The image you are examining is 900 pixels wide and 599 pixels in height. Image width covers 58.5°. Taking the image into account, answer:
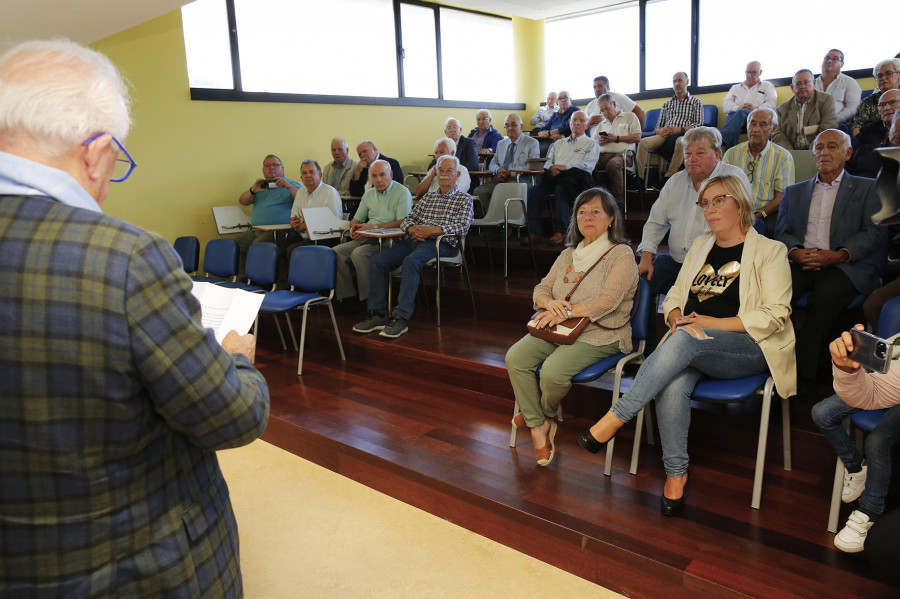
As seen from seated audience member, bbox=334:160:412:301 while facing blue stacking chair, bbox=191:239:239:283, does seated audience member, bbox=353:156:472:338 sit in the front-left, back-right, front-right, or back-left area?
back-left

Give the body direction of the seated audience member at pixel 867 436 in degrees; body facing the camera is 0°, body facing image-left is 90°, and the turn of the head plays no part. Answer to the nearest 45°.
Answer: approximately 45°

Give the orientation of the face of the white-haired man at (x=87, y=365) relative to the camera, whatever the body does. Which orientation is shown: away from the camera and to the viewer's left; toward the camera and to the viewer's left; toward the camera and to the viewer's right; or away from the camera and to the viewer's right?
away from the camera and to the viewer's right

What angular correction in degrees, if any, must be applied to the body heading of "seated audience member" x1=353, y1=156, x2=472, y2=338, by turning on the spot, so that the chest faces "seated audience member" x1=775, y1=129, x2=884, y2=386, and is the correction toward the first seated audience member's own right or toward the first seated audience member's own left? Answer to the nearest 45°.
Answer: approximately 90° to the first seated audience member's own left

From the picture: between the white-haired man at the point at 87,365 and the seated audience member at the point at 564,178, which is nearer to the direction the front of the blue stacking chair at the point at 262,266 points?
the white-haired man

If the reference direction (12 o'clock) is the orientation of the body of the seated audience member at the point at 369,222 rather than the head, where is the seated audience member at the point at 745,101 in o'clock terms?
the seated audience member at the point at 745,101 is roughly at 7 o'clock from the seated audience member at the point at 369,222.

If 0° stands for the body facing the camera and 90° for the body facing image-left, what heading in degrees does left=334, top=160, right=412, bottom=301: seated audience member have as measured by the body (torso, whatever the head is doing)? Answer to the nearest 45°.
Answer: approximately 45°

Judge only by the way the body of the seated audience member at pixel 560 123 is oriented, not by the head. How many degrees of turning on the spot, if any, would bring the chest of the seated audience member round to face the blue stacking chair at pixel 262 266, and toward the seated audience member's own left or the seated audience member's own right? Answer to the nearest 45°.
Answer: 0° — they already face it

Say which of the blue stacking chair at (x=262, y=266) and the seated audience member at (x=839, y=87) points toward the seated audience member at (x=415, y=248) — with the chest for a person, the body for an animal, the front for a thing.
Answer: the seated audience member at (x=839, y=87)

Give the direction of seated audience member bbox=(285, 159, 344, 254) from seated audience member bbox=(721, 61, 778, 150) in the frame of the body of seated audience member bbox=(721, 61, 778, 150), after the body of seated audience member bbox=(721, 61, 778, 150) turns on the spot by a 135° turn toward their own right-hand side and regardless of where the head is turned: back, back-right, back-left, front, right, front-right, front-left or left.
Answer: back-left

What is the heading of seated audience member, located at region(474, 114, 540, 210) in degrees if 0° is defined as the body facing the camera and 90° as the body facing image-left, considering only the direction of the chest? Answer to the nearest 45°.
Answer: approximately 45°

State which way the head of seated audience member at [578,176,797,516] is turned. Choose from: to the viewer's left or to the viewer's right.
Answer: to the viewer's left

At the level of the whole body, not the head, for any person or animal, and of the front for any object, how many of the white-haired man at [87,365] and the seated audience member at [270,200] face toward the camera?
1

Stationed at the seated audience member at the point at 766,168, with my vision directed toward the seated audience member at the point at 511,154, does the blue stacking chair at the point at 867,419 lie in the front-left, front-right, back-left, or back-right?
back-left

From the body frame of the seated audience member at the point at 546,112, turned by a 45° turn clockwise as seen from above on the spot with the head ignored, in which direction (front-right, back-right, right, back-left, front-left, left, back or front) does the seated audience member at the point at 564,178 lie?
left

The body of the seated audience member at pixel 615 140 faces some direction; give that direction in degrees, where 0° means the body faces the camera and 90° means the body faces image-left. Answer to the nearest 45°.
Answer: approximately 45°

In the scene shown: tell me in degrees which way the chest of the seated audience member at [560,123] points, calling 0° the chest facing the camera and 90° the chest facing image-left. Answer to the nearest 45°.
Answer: approximately 45°

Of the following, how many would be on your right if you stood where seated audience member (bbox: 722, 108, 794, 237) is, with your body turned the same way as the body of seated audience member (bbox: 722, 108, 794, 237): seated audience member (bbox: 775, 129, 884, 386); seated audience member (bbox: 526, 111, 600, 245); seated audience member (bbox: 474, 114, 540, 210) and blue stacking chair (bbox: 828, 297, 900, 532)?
2
